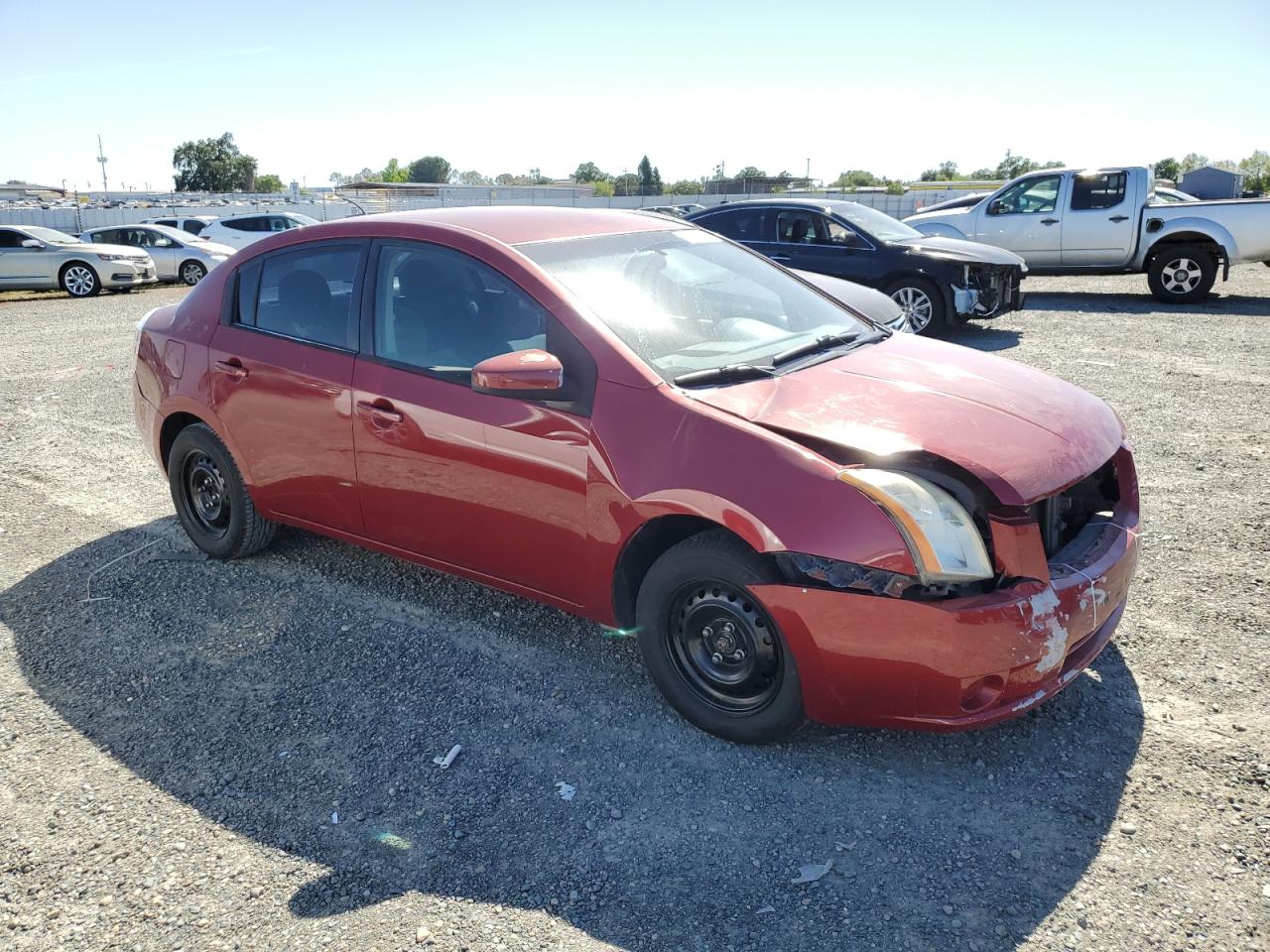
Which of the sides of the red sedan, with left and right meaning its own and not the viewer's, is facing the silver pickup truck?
left

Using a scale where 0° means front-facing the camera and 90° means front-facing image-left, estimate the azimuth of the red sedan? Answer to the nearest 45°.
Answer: approximately 315°

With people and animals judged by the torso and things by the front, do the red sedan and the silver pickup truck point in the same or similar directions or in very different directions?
very different directions

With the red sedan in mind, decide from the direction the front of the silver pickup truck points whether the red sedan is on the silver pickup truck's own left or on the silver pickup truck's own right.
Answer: on the silver pickup truck's own left

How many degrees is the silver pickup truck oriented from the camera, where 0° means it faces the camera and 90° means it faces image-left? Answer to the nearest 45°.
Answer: approximately 90°

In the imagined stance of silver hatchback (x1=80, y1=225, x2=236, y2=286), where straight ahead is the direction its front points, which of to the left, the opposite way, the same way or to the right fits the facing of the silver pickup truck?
the opposite way

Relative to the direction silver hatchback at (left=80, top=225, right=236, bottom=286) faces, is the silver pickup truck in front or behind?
in front

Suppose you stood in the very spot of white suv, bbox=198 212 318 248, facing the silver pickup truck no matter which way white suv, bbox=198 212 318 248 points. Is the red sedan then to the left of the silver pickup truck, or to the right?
right

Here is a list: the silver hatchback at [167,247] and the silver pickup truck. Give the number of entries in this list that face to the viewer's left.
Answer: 1
